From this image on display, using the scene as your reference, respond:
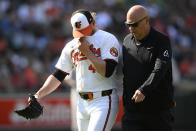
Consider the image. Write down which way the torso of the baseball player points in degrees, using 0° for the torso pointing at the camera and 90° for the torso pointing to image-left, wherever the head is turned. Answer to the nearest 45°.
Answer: approximately 45°

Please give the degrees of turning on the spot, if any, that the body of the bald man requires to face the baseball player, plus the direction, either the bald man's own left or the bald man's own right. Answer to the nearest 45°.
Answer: approximately 45° to the bald man's own right

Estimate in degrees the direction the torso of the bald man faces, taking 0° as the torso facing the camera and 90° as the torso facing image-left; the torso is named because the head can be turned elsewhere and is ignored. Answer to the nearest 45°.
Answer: approximately 45°

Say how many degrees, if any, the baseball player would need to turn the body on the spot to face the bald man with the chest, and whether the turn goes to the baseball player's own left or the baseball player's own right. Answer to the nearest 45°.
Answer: approximately 135° to the baseball player's own left
